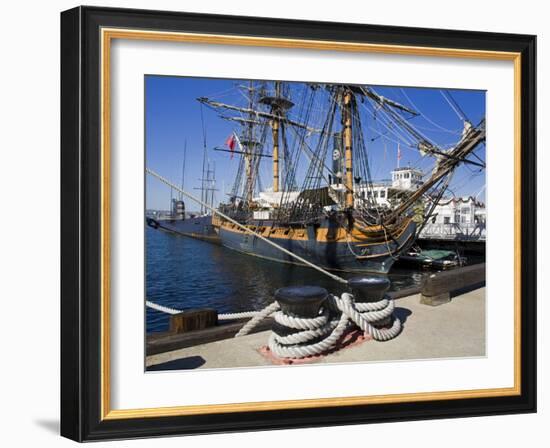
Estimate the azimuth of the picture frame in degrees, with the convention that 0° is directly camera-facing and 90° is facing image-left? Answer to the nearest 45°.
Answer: approximately 315°
